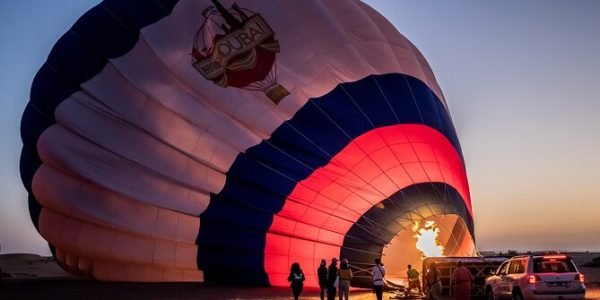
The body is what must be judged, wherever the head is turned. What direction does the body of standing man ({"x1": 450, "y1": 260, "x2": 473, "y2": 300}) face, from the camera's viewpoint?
away from the camera

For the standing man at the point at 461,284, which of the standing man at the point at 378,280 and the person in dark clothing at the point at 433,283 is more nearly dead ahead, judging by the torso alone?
the person in dark clothing

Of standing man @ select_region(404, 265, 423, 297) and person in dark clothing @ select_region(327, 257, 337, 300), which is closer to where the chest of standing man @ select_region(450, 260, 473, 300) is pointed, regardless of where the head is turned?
the standing man

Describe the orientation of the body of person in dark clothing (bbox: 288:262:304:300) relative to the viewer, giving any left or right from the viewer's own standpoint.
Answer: facing away from the viewer

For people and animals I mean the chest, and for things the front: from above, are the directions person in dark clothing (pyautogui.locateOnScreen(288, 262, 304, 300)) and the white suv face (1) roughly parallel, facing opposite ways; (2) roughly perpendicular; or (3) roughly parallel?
roughly parallel

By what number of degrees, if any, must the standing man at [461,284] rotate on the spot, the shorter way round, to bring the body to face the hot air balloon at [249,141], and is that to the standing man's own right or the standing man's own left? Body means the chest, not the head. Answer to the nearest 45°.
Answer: approximately 90° to the standing man's own left

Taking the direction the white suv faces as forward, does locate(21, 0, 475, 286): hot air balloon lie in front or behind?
in front

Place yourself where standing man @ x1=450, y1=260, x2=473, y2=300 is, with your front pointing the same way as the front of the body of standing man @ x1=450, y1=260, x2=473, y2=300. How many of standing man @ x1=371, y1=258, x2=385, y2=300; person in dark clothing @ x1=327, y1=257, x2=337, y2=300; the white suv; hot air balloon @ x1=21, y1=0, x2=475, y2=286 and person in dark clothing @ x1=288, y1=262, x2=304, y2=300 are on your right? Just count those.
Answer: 1

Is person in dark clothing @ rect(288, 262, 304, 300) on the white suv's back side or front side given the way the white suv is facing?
on the front side

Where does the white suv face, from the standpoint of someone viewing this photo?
facing away from the viewer and to the left of the viewer

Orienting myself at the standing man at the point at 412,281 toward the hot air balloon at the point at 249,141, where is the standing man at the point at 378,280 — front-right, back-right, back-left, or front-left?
front-left
